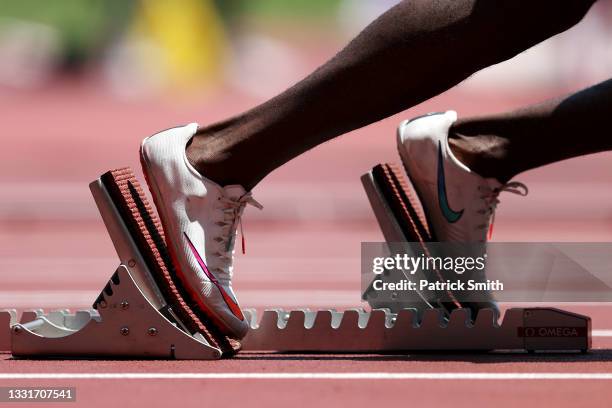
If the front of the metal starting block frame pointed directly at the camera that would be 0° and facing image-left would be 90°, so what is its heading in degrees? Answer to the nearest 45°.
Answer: approximately 270°
